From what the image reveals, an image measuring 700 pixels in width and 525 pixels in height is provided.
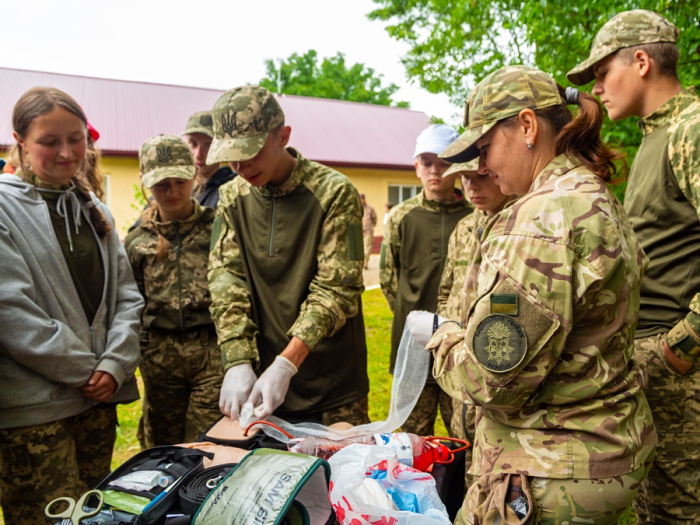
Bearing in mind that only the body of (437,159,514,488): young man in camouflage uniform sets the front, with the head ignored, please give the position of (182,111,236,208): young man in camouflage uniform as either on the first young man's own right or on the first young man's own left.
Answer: on the first young man's own right

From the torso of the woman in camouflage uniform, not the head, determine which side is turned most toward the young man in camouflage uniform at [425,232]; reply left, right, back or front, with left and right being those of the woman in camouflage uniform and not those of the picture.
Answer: right

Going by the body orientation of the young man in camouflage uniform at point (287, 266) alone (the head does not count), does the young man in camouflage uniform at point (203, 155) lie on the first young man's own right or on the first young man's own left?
on the first young man's own right

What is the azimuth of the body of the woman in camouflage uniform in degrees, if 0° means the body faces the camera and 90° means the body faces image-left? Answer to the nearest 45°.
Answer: approximately 90°

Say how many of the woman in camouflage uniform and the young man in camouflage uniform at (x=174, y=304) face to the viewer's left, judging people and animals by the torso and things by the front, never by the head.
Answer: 1

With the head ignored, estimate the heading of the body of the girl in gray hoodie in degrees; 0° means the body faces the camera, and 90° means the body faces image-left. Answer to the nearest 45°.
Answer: approximately 315°

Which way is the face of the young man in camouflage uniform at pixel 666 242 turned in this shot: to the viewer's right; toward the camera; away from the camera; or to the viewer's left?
to the viewer's left

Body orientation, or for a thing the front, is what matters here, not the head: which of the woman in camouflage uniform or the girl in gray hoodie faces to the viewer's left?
the woman in camouflage uniform

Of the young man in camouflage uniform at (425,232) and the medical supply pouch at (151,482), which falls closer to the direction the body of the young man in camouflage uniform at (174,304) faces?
the medical supply pouch

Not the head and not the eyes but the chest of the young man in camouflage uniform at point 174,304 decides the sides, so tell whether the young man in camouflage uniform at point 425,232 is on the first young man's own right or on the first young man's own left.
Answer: on the first young man's own left

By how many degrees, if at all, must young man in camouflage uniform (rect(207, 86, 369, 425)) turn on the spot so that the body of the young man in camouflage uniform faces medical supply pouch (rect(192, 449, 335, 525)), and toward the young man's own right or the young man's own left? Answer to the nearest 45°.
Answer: approximately 45° to the young man's own left

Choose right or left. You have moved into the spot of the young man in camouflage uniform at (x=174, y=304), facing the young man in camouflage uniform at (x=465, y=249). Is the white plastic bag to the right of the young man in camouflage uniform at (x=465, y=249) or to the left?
right
